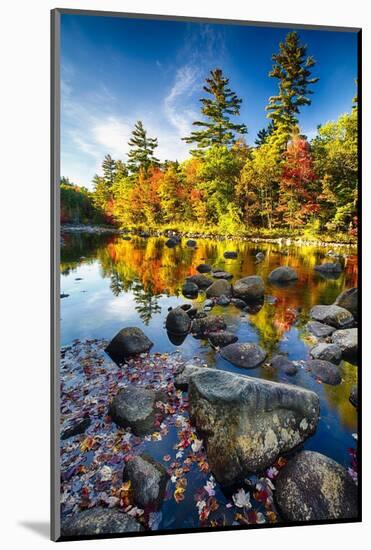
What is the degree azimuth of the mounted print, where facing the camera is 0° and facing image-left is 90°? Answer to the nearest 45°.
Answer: approximately 315°
